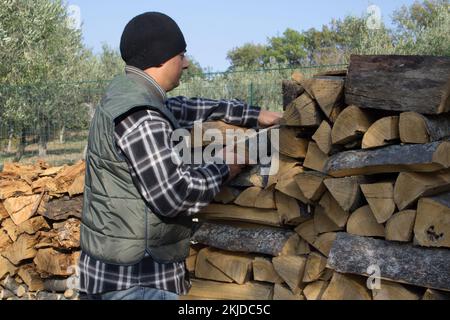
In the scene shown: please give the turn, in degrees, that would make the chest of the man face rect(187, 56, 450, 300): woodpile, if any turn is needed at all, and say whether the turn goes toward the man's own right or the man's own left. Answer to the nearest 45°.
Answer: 0° — they already face it

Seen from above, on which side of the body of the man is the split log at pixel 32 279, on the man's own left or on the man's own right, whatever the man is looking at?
on the man's own left

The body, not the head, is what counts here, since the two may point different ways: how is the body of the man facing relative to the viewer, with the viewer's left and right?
facing away from the viewer and to the right of the viewer

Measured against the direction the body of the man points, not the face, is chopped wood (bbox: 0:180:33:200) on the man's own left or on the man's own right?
on the man's own left

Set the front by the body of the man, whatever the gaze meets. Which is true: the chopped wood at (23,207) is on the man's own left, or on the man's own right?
on the man's own left
